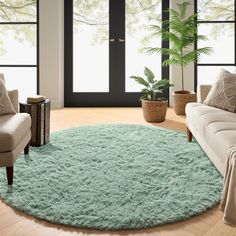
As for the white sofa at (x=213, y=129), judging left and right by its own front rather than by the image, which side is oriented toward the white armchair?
front

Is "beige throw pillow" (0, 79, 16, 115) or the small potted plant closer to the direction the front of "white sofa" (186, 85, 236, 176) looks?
the beige throw pillow

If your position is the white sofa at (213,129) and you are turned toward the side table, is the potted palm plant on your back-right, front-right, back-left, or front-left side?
front-right

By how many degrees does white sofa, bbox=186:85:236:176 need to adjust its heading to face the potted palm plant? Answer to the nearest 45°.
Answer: approximately 135° to its right

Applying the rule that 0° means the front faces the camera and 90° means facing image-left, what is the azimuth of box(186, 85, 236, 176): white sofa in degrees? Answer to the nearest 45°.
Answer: approximately 45°

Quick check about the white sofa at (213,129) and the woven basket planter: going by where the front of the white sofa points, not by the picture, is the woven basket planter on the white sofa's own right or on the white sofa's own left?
on the white sofa's own right

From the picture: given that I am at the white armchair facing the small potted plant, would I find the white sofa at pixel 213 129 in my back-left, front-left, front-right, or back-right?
front-right

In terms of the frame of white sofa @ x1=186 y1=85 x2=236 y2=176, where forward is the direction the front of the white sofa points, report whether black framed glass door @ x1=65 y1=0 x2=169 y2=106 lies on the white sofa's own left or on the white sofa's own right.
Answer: on the white sofa's own right
